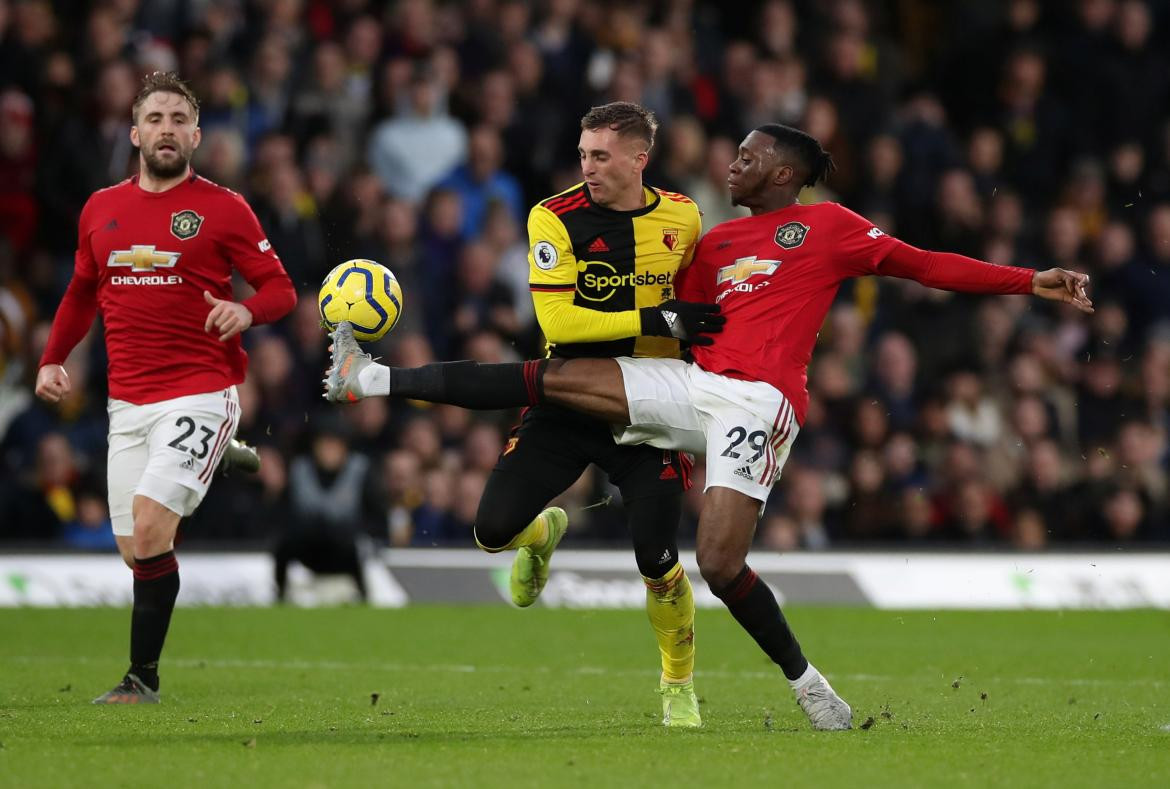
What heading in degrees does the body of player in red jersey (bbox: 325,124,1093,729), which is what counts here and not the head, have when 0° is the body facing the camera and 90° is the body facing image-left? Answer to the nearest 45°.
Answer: approximately 45°

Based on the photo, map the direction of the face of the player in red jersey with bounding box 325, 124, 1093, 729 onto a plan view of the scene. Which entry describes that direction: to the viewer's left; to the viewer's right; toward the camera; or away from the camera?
to the viewer's left

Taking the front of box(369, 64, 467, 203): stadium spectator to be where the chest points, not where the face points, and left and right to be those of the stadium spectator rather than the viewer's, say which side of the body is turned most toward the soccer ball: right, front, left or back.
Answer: front

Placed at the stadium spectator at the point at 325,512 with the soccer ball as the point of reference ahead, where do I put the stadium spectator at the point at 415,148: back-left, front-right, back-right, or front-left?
back-left

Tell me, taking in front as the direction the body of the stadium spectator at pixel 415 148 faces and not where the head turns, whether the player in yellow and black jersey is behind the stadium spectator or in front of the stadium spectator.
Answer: in front

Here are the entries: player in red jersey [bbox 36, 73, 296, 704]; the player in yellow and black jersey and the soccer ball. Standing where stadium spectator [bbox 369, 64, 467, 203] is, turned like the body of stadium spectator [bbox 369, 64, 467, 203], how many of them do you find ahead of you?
3

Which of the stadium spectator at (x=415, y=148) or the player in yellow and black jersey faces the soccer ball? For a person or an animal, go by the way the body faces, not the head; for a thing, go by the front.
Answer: the stadium spectator

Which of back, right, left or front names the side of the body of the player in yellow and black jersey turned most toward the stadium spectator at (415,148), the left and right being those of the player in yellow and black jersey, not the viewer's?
back
